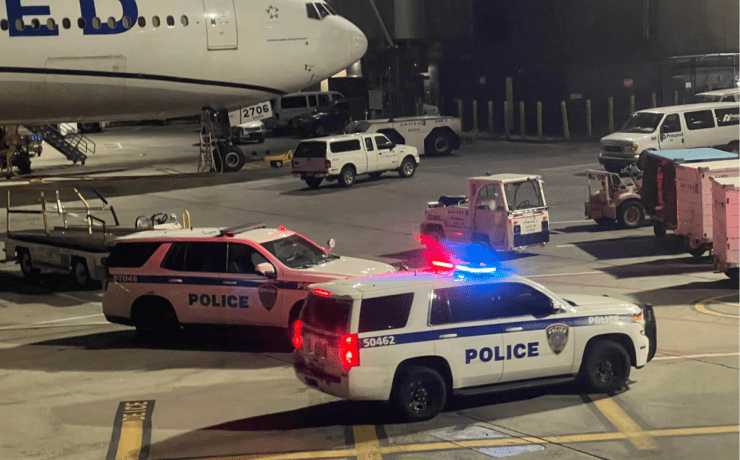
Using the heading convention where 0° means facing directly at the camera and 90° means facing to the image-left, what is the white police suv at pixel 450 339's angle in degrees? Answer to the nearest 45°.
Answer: approximately 225°

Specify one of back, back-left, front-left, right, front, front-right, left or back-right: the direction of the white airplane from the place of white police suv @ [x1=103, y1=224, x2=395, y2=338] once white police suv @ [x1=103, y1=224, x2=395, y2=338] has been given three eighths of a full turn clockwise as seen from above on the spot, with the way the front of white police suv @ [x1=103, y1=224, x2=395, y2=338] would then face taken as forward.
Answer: right

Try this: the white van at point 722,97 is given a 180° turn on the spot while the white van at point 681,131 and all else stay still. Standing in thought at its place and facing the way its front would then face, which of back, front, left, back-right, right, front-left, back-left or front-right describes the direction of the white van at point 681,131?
back-right

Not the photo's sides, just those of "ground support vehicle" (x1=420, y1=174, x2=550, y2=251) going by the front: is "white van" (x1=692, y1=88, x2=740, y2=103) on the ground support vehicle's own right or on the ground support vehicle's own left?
on the ground support vehicle's own left

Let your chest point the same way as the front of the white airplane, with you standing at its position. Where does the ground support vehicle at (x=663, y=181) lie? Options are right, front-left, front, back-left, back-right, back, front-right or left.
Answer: front-right

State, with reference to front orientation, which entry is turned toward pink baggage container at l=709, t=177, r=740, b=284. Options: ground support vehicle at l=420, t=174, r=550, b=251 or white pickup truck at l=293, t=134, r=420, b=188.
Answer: the ground support vehicle

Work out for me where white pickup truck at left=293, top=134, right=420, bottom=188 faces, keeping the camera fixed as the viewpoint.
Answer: facing away from the viewer and to the right of the viewer

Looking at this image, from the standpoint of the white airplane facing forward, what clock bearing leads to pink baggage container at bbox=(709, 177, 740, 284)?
The pink baggage container is roughly at 2 o'clock from the white airplane.

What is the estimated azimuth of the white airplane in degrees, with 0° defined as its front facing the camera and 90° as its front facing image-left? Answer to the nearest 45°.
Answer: approximately 270°

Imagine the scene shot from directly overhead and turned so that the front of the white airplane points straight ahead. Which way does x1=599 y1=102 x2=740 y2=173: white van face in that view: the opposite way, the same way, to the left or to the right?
the opposite way
